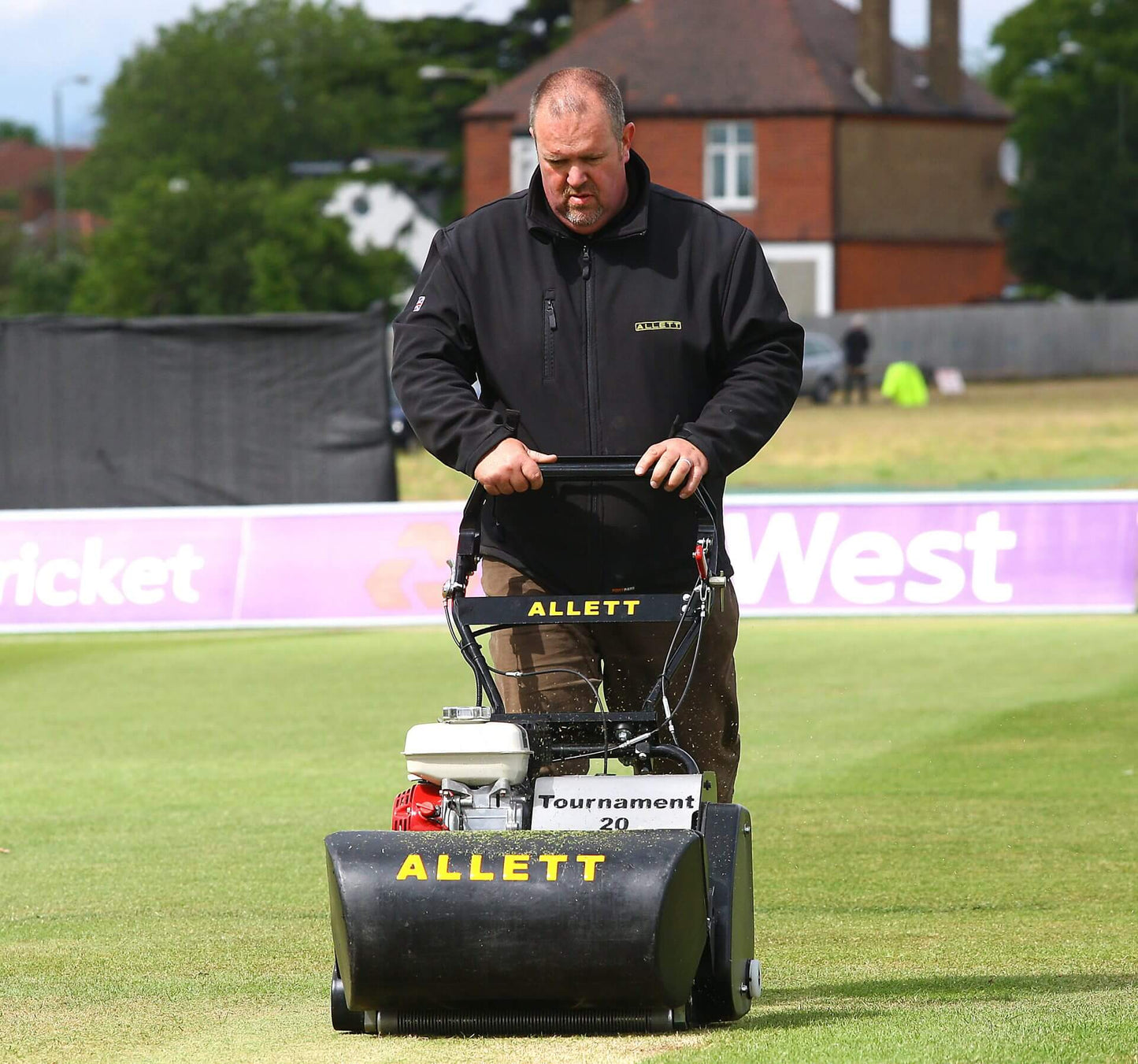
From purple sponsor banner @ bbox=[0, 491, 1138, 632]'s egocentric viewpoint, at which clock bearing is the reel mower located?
The reel mower is roughly at 12 o'clock from the purple sponsor banner.

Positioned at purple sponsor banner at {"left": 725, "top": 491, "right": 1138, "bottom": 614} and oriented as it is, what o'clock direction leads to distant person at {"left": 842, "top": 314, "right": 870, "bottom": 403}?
The distant person is roughly at 6 o'clock from the purple sponsor banner.

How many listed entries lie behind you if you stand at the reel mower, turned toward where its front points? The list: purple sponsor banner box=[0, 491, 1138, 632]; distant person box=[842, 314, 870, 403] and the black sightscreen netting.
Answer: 3

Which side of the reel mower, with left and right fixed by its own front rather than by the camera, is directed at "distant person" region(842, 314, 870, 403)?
back

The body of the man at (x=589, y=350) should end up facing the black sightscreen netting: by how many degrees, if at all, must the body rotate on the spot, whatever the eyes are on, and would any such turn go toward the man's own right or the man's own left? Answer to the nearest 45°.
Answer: approximately 180°

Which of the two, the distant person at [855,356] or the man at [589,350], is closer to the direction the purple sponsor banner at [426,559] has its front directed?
the man

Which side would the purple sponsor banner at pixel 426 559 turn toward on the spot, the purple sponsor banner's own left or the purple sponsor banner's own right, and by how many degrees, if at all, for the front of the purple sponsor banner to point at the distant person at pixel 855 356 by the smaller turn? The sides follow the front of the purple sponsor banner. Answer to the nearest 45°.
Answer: approximately 180°

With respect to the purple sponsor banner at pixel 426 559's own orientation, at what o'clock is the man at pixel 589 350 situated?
The man is roughly at 12 o'clock from the purple sponsor banner.

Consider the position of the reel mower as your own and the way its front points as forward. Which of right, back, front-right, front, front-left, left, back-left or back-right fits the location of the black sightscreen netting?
back

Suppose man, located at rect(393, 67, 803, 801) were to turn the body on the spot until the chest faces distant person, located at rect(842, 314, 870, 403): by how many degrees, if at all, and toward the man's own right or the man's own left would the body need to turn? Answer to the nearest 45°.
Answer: approximately 180°

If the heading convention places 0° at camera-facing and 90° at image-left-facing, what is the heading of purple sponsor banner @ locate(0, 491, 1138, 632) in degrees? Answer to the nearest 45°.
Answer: approximately 0°
